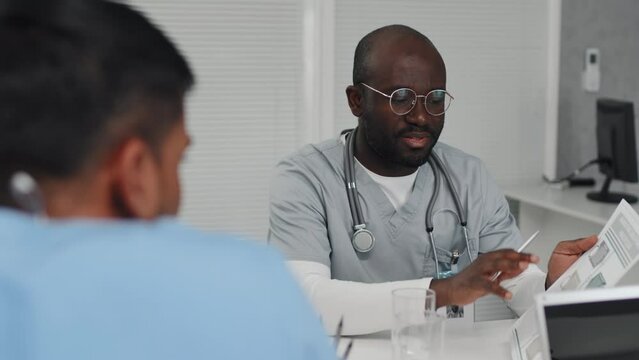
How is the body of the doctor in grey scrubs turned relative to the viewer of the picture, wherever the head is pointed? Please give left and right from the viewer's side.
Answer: facing the viewer and to the right of the viewer

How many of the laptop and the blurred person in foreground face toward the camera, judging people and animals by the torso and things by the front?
1

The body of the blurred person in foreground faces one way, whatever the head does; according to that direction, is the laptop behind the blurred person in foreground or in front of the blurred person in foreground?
in front

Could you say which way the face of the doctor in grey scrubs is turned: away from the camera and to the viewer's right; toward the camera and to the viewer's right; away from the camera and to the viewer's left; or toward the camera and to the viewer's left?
toward the camera and to the viewer's right

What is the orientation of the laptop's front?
toward the camera

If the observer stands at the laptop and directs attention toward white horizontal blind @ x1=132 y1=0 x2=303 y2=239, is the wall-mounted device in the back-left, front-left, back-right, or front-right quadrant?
front-right

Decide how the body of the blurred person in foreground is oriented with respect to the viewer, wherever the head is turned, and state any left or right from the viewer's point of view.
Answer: facing away from the viewer and to the right of the viewer

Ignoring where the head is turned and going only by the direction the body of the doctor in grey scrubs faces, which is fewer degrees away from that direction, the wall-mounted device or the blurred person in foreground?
the blurred person in foreground

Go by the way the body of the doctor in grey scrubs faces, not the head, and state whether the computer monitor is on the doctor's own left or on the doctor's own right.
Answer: on the doctor's own left

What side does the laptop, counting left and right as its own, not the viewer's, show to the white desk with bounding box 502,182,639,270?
back
